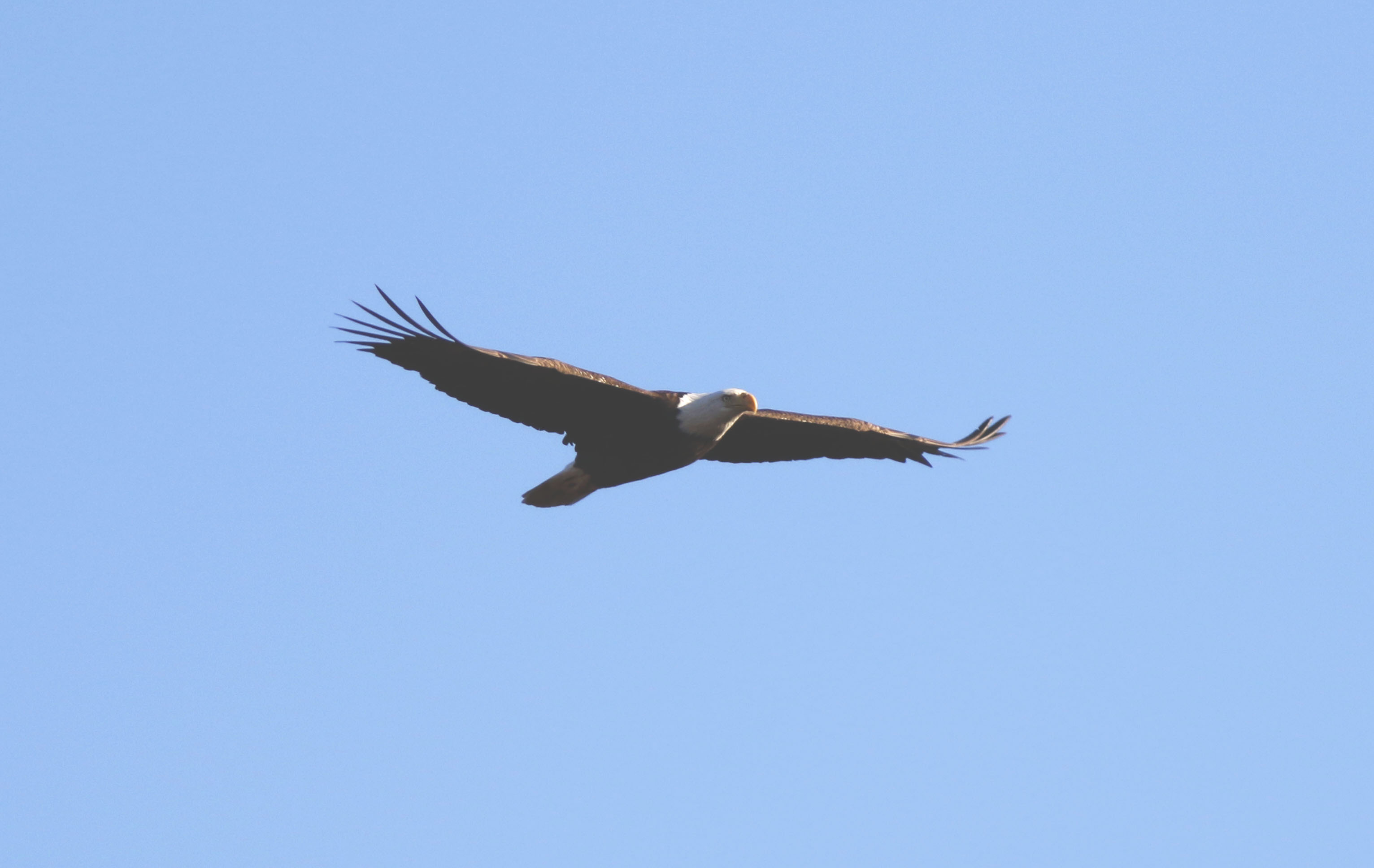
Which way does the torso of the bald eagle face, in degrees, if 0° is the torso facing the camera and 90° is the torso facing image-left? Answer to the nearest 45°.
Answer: approximately 315°
